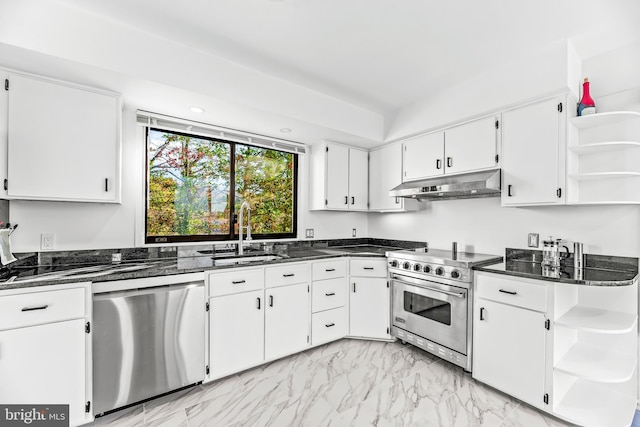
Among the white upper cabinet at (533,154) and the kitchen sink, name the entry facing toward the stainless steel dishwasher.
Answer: the white upper cabinet

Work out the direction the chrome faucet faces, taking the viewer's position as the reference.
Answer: facing the viewer and to the right of the viewer

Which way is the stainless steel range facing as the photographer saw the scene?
facing the viewer and to the left of the viewer

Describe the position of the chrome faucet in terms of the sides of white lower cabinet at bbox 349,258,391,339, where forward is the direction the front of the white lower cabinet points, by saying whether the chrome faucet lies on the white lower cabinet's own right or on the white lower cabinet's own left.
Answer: on the white lower cabinet's own right

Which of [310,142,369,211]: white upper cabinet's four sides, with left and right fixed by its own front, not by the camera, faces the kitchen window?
right

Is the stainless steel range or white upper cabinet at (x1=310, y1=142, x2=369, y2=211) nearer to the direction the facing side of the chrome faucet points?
the stainless steel range

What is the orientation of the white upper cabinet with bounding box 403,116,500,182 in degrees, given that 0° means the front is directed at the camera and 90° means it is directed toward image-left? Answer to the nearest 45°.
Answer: approximately 45°

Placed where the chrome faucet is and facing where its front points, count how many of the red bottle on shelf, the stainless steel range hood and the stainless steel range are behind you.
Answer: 0

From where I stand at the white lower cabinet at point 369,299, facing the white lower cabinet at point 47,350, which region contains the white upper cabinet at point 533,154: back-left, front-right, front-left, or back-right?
back-left

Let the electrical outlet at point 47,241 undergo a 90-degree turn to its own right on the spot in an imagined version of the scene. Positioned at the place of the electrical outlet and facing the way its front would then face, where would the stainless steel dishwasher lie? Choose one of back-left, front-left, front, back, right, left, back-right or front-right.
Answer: back-left

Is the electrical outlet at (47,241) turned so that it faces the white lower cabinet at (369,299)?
no

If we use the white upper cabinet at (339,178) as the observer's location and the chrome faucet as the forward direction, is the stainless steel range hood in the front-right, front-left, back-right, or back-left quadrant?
back-left

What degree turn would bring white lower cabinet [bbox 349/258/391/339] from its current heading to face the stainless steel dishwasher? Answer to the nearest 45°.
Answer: approximately 45° to its right

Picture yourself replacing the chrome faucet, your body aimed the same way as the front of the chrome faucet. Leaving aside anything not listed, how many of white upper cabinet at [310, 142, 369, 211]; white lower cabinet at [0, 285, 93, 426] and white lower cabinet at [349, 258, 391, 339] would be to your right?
1

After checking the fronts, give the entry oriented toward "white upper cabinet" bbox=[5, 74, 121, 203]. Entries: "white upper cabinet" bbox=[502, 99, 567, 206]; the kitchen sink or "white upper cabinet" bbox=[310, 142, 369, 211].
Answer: "white upper cabinet" bbox=[502, 99, 567, 206]

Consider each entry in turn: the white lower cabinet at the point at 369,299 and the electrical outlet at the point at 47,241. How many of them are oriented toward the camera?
2

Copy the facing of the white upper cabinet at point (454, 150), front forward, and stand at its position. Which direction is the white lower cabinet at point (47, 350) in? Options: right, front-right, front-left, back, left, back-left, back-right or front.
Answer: front

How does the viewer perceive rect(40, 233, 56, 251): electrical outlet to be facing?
facing the viewer

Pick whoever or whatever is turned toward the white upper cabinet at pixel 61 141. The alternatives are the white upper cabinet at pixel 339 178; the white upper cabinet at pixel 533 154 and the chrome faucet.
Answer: the white upper cabinet at pixel 533 154

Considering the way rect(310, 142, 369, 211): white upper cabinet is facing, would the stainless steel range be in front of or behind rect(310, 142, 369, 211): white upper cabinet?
in front

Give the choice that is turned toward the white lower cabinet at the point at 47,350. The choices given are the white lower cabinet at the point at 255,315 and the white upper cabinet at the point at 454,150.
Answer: the white upper cabinet

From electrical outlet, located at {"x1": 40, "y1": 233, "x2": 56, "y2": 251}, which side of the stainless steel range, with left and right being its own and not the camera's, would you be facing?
front

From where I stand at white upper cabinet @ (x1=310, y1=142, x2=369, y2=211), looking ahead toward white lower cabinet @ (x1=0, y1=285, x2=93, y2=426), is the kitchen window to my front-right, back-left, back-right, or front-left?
front-right
